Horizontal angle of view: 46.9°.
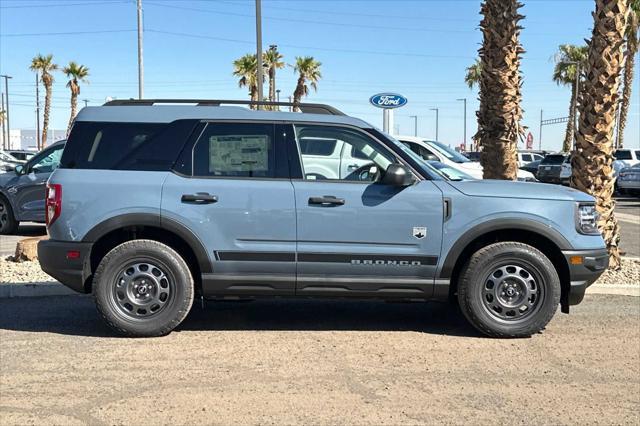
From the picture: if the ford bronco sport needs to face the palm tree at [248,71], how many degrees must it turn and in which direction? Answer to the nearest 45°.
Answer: approximately 90° to its left

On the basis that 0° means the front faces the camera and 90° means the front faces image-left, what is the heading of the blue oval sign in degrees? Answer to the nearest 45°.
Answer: approximately 0°

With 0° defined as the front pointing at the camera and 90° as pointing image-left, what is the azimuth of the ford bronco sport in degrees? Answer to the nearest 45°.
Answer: approximately 270°

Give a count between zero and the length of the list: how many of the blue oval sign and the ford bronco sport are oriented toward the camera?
1

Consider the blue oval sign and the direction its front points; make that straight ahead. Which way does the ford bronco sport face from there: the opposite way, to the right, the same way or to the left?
to the left

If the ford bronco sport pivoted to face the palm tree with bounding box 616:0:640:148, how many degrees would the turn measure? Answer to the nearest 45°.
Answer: approximately 45° to its left

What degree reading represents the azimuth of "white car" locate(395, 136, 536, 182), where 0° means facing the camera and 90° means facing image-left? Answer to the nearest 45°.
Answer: approximately 315°

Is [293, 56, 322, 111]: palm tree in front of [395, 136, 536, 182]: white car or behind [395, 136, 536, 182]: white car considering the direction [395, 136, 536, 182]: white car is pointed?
behind

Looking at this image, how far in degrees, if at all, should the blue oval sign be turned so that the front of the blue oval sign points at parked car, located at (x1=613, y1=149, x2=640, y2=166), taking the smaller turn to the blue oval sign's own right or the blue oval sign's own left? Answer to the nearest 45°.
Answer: approximately 45° to the blue oval sign's own left
